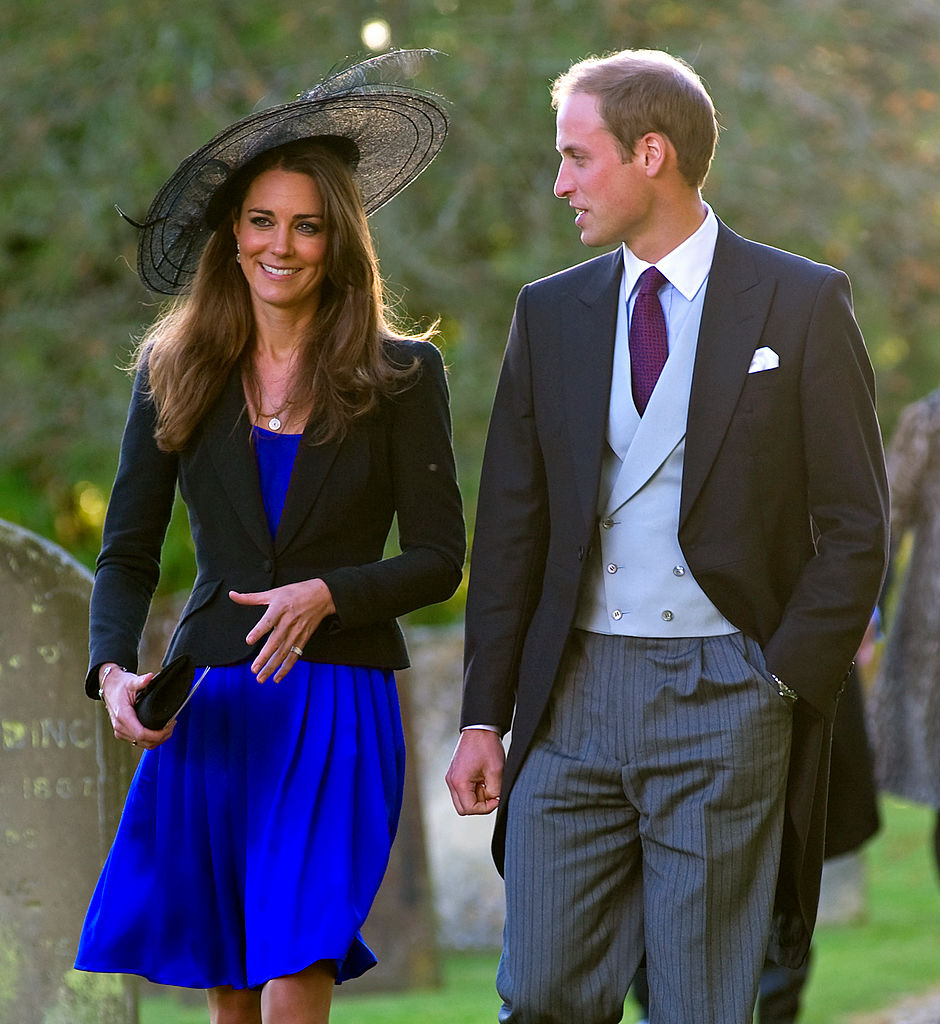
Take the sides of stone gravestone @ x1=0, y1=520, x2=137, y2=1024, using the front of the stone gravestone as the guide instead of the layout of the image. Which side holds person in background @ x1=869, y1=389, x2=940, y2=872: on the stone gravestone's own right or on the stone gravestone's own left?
on the stone gravestone's own left

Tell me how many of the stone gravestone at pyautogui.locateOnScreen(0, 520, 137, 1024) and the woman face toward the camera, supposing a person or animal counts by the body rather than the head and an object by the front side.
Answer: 2

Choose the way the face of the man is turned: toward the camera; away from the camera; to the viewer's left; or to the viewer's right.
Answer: to the viewer's left

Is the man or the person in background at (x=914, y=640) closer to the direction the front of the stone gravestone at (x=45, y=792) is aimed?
the man

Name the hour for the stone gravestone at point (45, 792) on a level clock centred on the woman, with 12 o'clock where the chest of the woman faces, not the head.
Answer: The stone gravestone is roughly at 5 o'clock from the woman.

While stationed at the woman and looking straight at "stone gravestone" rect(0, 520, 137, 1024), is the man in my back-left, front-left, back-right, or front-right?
back-right

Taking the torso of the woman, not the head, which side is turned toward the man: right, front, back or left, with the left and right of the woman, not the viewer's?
left

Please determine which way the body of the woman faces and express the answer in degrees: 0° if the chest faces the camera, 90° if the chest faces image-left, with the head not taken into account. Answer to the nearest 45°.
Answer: approximately 0°

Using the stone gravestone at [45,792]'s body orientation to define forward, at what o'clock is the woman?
The woman is roughly at 11 o'clock from the stone gravestone.

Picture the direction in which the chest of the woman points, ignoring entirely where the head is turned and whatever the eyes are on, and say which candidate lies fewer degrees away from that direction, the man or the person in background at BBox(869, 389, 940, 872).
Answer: the man
